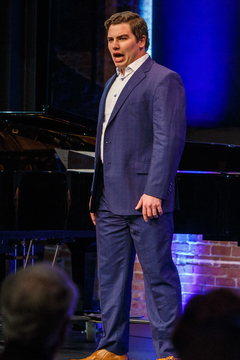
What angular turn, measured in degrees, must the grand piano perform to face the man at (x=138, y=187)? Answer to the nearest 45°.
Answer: approximately 90° to its left

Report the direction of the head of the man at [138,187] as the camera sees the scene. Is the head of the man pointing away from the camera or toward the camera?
toward the camera

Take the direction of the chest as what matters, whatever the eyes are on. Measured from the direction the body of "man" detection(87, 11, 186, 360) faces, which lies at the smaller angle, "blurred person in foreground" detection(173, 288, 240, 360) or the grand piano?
the blurred person in foreground

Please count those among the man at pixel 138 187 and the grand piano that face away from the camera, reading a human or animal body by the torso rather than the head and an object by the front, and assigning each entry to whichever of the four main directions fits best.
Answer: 0

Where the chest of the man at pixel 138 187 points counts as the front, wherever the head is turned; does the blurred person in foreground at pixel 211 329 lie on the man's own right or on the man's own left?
on the man's own left

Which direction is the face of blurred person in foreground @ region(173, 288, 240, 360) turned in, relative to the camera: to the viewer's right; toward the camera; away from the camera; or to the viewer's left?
away from the camera

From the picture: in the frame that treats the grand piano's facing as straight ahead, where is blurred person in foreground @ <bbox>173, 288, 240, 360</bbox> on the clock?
The blurred person in foreground is roughly at 9 o'clock from the grand piano.

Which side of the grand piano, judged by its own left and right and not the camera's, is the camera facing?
left

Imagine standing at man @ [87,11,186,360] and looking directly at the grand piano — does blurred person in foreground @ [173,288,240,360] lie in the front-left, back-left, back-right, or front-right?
back-left

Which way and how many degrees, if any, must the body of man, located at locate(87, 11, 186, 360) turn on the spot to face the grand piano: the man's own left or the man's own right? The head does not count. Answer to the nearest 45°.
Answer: approximately 90° to the man's own right
